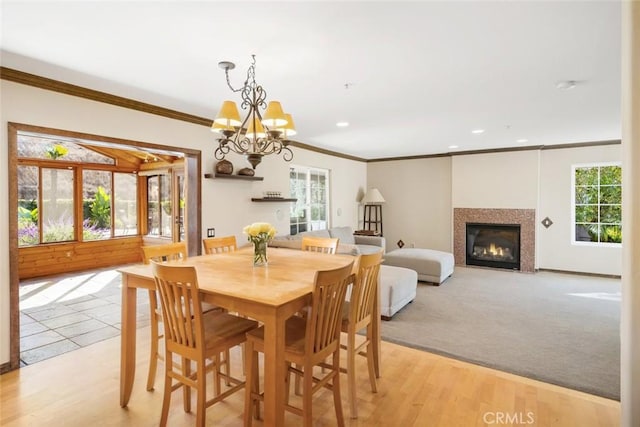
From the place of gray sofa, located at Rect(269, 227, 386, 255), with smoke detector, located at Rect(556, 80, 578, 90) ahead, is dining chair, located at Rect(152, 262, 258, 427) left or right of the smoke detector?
right

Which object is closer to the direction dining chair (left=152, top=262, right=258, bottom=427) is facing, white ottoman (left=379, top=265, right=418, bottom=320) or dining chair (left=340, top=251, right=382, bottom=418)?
the white ottoman

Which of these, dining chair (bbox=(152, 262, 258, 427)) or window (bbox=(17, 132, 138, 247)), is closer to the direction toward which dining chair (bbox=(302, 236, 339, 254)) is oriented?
the dining chair

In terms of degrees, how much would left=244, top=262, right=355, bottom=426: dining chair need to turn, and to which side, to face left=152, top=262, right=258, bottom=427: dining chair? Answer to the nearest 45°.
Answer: approximately 45° to its left

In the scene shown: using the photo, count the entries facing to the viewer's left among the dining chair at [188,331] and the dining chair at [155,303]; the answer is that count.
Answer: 0

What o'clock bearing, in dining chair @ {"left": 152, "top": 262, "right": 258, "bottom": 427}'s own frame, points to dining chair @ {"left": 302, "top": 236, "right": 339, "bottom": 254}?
dining chair @ {"left": 302, "top": 236, "right": 339, "bottom": 254} is roughly at 12 o'clock from dining chair @ {"left": 152, "top": 262, "right": 258, "bottom": 427}.

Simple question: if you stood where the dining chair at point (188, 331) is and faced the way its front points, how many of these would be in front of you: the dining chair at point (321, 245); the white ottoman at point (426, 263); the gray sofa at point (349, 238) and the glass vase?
4

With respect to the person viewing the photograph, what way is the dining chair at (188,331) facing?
facing away from the viewer and to the right of the viewer

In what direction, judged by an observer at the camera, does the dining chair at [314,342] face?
facing away from the viewer and to the left of the viewer

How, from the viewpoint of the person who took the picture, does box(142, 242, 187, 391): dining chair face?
facing the viewer and to the right of the viewer

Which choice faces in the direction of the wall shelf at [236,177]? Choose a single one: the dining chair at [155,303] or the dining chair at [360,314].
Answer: the dining chair at [360,314]

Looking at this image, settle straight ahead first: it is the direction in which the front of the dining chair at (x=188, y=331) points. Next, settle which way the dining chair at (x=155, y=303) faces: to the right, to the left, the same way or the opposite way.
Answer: to the right

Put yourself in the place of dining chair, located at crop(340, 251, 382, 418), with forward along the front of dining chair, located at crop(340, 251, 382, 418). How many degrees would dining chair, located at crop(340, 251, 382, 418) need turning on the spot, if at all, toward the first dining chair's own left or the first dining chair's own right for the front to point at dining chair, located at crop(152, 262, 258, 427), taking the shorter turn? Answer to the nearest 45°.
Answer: approximately 90° to the first dining chair's own left

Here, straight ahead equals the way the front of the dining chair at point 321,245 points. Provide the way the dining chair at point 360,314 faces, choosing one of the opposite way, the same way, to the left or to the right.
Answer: to the right

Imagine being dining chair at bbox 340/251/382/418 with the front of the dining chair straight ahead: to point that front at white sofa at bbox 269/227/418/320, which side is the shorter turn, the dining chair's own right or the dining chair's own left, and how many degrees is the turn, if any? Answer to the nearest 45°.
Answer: approximately 45° to the dining chair's own right

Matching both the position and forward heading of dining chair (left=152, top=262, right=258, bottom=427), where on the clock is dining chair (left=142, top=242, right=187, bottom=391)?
dining chair (left=142, top=242, right=187, bottom=391) is roughly at 10 o'clock from dining chair (left=152, top=262, right=258, bottom=427).

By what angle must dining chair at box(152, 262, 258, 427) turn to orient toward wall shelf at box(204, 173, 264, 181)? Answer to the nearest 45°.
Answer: approximately 45° to its left

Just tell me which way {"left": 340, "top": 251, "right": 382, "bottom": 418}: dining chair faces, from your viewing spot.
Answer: facing away from the viewer and to the left of the viewer
